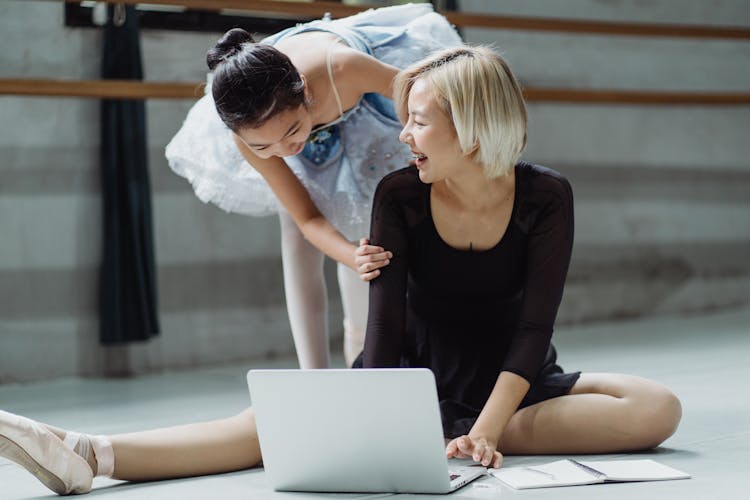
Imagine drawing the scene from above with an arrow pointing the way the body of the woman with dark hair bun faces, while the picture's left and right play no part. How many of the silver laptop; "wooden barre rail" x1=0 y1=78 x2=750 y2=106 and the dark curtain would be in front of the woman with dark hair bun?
1

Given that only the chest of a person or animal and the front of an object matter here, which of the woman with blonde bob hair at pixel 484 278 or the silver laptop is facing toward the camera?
the woman with blonde bob hair

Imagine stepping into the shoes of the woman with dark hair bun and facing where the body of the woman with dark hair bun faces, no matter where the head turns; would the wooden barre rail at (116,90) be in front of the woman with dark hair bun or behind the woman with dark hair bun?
behind

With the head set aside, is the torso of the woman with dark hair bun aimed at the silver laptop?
yes

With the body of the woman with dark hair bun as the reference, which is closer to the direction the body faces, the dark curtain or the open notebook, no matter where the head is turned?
the open notebook

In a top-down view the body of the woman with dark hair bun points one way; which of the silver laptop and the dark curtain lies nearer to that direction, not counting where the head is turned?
the silver laptop

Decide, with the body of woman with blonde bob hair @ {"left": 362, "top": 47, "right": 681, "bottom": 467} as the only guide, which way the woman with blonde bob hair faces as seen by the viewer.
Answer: toward the camera

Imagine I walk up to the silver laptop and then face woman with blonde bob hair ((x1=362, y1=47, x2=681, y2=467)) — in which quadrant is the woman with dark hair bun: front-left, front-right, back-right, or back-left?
front-left

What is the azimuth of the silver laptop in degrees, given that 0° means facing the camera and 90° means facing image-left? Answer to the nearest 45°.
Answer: approximately 225°

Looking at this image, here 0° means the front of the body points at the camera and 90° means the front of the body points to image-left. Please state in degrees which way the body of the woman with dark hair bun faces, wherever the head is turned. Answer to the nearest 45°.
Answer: approximately 0°
